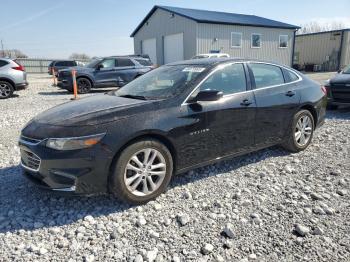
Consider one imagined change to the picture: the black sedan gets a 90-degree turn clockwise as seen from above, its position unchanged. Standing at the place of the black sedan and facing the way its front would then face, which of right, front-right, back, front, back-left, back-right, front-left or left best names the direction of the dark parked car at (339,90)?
right

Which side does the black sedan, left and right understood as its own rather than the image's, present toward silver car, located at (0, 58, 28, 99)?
right

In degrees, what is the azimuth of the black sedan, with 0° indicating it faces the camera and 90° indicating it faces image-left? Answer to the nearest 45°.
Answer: approximately 45°

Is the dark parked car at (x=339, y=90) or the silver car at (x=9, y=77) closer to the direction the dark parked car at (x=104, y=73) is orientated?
the silver car

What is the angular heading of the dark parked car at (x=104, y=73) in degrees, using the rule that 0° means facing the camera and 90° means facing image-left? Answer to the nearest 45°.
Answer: approximately 45°

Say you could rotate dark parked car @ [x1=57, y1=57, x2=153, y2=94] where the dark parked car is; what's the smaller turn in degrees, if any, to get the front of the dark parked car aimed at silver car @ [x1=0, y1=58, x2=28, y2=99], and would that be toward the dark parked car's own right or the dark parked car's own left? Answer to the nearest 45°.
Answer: approximately 45° to the dark parked car's own right
